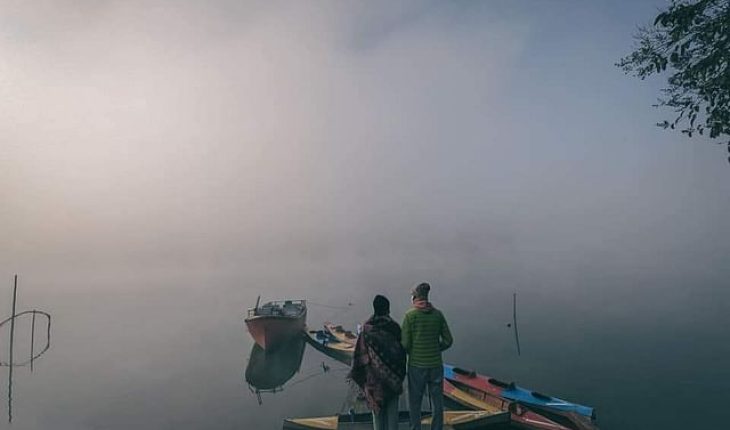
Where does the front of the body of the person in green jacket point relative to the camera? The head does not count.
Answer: away from the camera

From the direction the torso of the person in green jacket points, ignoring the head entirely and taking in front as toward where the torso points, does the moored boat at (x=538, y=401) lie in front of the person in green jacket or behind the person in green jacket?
in front

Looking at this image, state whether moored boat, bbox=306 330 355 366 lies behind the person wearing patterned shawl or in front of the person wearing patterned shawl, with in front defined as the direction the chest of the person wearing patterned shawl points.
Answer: in front

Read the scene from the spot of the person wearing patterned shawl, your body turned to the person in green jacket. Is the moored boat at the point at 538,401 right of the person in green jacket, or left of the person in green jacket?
left

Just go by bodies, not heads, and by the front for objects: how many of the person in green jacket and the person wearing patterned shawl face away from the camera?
2

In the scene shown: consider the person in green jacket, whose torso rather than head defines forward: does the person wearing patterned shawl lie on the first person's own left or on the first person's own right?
on the first person's own left

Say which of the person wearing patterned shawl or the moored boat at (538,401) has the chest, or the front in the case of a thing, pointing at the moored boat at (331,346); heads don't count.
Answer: the person wearing patterned shawl

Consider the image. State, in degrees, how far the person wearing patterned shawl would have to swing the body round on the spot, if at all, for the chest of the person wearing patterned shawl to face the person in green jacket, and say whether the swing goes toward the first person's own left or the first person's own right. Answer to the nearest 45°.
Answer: approximately 90° to the first person's own right

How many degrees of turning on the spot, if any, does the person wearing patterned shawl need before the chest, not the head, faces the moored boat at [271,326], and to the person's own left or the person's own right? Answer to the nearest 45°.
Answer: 0° — they already face it

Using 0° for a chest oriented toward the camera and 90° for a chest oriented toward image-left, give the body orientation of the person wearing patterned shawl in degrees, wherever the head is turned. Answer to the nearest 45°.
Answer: approximately 180°

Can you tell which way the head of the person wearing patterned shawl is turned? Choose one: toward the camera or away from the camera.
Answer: away from the camera

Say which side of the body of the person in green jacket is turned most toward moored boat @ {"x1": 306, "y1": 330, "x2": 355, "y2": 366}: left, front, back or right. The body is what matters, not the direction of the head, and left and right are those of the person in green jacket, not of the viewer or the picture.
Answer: front
